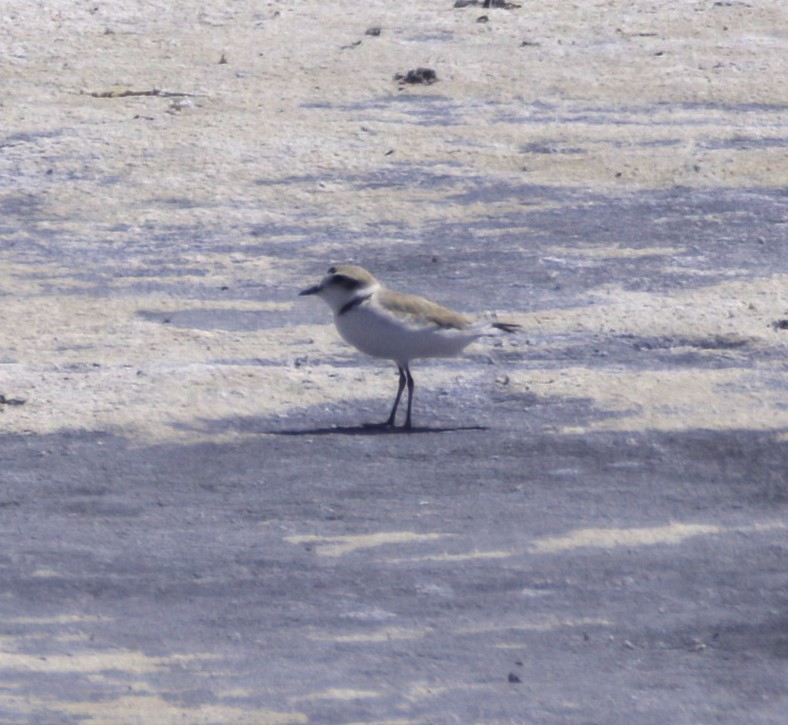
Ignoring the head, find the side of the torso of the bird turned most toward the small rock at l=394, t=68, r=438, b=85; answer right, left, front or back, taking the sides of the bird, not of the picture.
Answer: right

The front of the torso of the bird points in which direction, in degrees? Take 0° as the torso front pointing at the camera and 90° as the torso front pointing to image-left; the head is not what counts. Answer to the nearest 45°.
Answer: approximately 90°
